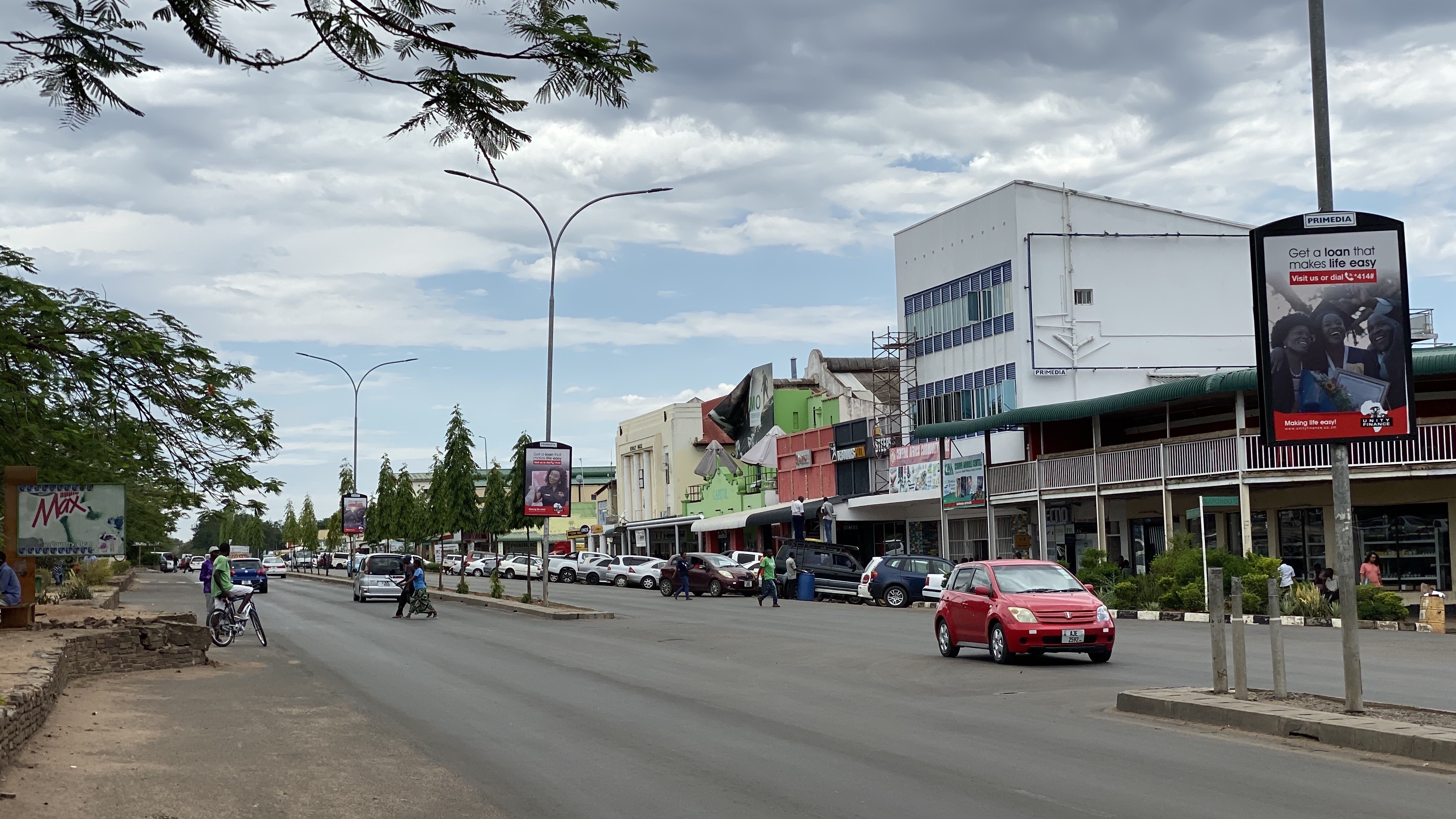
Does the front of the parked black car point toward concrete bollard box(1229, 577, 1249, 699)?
no

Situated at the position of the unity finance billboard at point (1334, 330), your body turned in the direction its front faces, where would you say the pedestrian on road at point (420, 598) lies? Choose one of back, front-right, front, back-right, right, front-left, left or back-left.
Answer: back-right

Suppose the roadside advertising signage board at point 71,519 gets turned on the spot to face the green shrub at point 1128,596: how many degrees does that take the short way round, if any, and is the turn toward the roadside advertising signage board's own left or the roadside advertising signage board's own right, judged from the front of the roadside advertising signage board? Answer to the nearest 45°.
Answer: approximately 90° to the roadside advertising signage board's own left

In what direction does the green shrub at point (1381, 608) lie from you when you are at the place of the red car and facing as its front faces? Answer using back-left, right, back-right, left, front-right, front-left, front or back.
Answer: left

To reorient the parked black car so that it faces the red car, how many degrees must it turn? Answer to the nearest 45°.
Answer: approximately 90° to its right

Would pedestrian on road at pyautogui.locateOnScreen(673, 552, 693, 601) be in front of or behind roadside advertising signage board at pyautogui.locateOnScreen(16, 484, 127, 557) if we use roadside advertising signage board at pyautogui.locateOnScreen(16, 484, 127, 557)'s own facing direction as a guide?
behind

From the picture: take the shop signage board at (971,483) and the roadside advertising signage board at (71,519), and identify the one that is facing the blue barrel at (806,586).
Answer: the shop signage board at (971,483)

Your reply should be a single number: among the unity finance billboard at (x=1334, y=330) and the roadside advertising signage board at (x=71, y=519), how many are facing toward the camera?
2

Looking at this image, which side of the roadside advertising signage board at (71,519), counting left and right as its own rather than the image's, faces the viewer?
front

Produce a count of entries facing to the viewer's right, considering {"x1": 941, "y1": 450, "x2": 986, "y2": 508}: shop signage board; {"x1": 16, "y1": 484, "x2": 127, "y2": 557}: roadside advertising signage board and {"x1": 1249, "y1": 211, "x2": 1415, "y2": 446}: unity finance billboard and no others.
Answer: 0

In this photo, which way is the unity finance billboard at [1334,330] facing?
toward the camera

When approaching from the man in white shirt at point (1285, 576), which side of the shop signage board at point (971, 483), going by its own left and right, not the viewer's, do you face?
left

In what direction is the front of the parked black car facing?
to the viewer's right

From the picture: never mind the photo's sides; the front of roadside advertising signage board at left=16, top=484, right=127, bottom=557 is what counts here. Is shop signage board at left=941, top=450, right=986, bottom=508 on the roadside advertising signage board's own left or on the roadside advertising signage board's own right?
on the roadside advertising signage board's own left

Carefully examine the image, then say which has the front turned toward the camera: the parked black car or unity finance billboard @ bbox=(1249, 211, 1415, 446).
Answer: the unity finance billboard

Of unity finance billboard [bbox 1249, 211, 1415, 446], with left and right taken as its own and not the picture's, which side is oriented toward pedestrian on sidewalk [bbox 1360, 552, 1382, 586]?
back

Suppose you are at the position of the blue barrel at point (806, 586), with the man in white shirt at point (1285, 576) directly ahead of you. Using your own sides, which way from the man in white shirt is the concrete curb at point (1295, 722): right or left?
right
